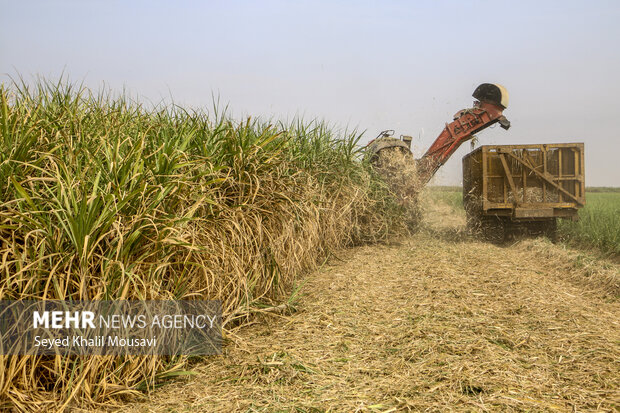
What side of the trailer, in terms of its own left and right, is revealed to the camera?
back
